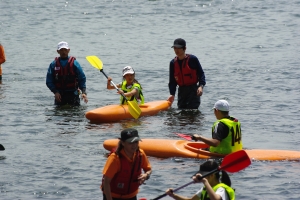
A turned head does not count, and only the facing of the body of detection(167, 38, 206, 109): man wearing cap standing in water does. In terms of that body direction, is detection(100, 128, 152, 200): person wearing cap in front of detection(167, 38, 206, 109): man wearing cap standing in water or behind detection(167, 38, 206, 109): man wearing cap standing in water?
in front

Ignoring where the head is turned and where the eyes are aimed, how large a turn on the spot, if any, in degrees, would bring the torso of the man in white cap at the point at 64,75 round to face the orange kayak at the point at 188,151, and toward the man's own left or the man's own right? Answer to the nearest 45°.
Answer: approximately 45° to the man's own left

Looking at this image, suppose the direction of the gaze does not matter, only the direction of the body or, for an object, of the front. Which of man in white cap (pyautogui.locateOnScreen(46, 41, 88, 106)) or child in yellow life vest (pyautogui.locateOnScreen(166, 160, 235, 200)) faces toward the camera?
the man in white cap

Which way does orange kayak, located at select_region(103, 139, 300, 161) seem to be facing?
to the viewer's left

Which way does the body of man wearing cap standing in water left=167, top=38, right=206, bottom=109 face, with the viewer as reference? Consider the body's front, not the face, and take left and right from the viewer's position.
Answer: facing the viewer and to the left of the viewer

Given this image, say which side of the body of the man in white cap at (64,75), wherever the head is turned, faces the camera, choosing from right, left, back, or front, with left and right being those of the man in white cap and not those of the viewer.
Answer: front

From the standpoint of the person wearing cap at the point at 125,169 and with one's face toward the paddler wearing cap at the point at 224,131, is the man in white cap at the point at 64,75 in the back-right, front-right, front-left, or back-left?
front-left

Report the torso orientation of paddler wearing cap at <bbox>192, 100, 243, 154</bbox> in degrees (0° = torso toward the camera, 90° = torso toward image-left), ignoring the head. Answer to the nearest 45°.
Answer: approximately 135°

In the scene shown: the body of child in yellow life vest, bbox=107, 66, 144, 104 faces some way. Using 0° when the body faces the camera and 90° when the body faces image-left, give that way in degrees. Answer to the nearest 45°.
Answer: approximately 45°

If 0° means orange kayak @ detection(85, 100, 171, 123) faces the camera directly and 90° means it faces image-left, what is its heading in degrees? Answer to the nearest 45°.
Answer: approximately 45°

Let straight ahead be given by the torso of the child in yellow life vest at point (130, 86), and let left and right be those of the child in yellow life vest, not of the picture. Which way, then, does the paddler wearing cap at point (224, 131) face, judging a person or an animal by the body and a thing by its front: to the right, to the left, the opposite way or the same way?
to the right

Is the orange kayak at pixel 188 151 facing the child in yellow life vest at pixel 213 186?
no
